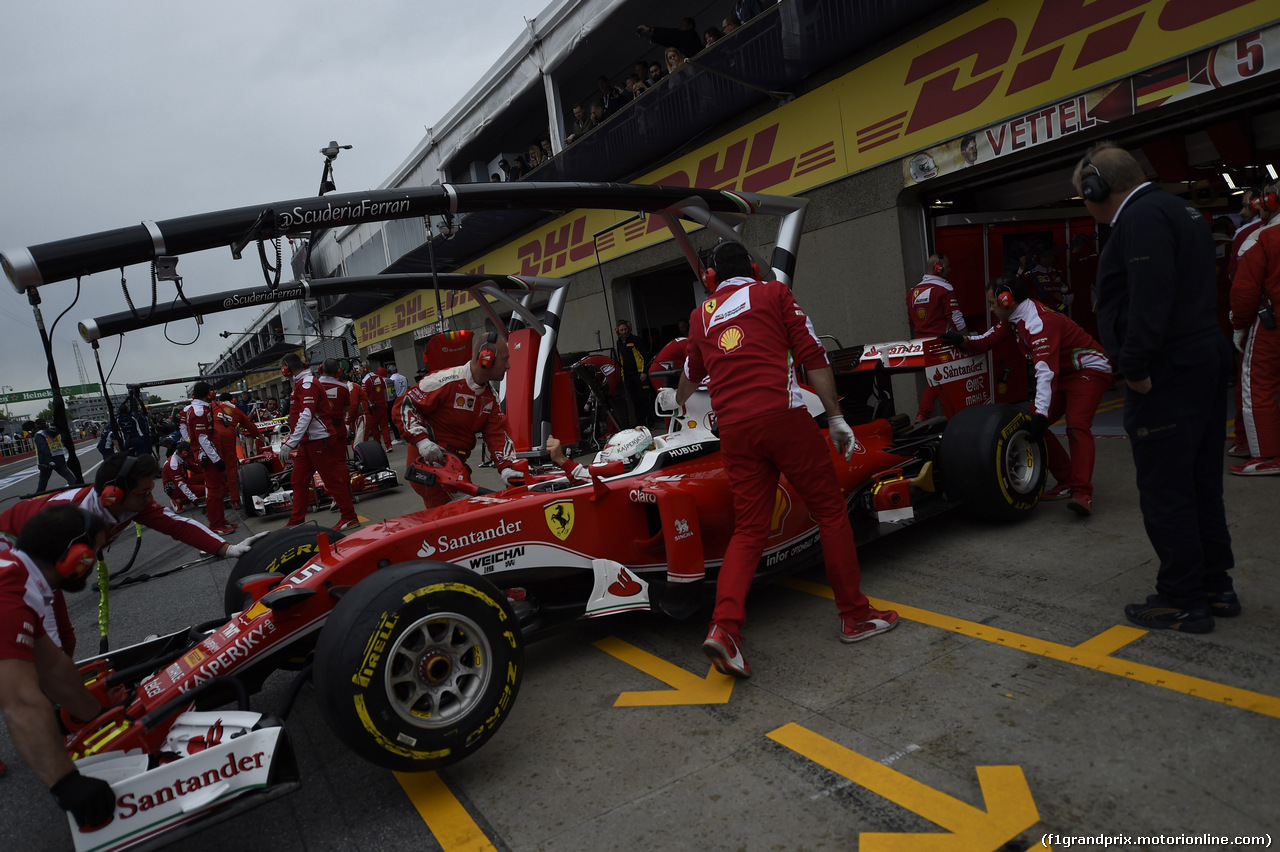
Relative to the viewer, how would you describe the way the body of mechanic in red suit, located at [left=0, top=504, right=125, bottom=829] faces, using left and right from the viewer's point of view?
facing to the right of the viewer

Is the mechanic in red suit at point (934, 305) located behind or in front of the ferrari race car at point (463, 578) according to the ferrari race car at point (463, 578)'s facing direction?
behind

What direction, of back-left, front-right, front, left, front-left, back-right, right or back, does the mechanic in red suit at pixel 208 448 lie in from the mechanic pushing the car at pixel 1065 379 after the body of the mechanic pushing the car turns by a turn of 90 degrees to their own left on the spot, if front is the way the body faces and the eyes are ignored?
right

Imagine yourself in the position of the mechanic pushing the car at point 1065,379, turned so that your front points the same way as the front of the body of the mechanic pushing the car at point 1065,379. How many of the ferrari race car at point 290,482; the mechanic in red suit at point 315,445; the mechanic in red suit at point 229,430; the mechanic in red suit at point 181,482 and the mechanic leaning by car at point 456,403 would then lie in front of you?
5

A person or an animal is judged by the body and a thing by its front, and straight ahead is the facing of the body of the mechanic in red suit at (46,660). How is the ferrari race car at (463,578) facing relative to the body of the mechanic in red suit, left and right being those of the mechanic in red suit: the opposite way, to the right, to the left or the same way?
the opposite way

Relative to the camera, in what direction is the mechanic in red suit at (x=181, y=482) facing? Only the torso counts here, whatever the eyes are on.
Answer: to the viewer's right

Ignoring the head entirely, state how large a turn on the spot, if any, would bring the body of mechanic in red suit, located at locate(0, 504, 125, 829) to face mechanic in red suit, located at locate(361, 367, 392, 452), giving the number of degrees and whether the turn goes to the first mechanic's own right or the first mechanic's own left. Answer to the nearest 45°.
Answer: approximately 45° to the first mechanic's own left

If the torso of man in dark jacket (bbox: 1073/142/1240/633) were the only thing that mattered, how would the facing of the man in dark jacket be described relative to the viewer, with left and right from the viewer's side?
facing away from the viewer and to the left of the viewer

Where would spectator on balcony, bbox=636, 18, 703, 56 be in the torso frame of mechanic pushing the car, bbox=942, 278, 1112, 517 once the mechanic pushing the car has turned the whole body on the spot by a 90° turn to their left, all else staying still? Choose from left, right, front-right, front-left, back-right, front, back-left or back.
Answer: back-right

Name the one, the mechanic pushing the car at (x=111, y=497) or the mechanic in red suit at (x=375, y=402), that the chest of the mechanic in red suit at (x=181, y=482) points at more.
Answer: the mechanic in red suit

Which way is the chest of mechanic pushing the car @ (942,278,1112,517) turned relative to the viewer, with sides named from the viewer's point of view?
facing to the left of the viewer
